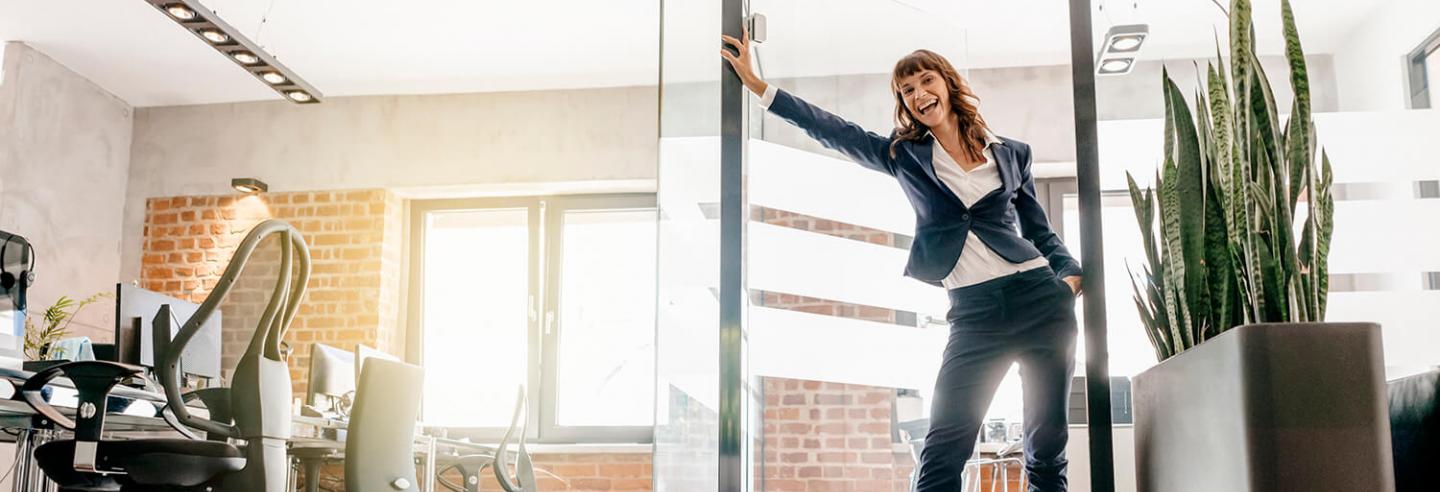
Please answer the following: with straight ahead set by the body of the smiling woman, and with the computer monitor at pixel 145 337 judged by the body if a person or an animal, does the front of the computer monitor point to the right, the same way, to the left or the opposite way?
to the left

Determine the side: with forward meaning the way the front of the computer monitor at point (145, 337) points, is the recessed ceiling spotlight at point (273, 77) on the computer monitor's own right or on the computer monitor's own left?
on the computer monitor's own left

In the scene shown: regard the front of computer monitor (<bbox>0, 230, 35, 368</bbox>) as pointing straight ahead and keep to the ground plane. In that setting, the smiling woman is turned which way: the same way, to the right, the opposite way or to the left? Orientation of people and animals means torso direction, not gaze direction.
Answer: to the right

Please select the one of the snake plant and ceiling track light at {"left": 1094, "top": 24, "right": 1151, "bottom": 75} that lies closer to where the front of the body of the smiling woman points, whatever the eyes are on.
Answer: the snake plant

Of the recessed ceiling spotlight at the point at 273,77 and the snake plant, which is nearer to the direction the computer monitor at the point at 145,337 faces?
the snake plant

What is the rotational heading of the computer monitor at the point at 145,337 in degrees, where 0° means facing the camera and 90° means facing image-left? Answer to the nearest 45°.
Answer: approximately 315°

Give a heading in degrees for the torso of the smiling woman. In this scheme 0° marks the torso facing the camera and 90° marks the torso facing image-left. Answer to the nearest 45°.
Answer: approximately 0°

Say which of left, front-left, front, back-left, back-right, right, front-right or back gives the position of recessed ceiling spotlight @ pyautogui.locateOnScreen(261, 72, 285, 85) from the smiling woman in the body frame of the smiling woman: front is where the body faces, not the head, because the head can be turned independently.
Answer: back-right
